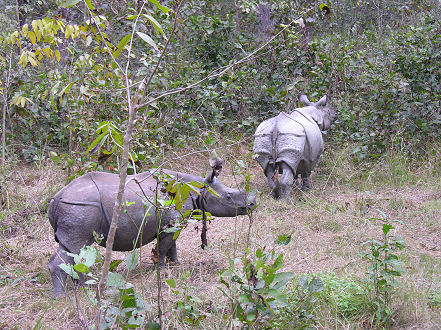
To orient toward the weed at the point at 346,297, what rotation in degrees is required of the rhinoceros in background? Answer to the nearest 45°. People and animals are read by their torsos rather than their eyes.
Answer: approximately 135° to its right

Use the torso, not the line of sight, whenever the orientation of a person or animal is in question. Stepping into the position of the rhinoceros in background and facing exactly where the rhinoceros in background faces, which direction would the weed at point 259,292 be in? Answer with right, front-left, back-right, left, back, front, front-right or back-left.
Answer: back-right

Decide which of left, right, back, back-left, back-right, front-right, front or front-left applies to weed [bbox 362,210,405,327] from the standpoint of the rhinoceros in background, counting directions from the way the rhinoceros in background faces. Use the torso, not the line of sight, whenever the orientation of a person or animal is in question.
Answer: back-right

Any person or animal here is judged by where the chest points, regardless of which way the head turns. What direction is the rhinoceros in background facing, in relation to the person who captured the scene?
facing away from the viewer and to the right of the viewer
